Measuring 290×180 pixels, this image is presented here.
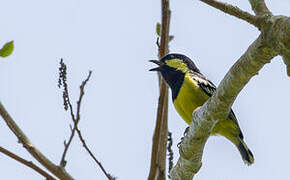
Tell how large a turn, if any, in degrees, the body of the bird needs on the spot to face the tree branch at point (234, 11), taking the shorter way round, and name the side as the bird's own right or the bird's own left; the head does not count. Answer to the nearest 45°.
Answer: approximately 90° to the bird's own left
